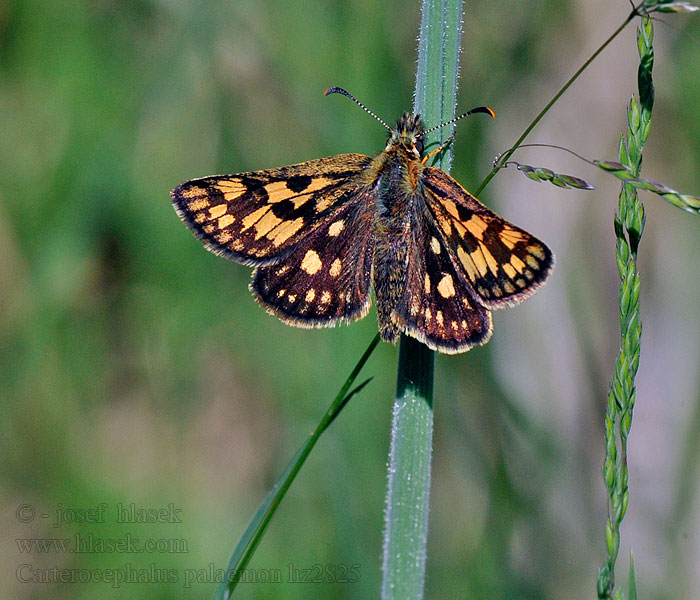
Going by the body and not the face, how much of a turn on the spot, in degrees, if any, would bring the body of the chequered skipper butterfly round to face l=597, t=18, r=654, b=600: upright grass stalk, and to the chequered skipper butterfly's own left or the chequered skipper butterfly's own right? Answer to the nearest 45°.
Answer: approximately 135° to the chequered skipper butterfly's own right

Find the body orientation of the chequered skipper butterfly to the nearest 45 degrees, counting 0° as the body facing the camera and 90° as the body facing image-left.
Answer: approximately 180°
